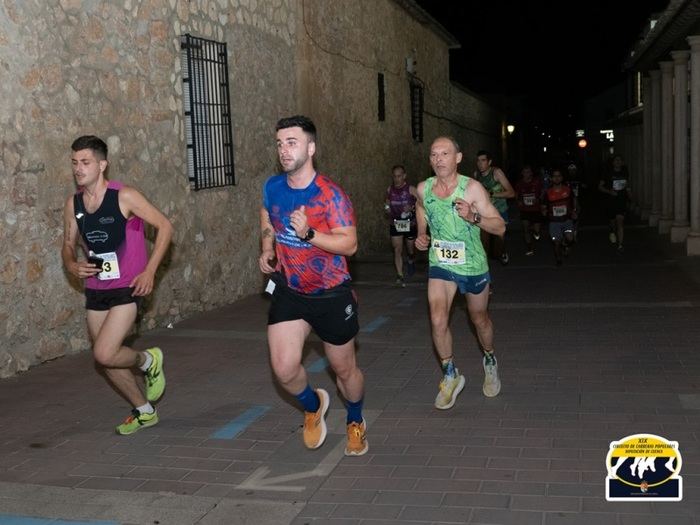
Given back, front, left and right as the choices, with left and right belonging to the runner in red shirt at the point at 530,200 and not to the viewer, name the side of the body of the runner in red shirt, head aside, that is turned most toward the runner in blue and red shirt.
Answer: front

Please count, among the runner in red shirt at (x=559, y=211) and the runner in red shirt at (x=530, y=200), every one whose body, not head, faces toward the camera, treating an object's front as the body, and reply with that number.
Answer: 2

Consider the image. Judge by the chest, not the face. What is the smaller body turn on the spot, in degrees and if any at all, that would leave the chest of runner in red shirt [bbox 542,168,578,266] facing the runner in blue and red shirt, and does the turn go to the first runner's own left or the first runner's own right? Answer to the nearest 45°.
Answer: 0° — they already face them

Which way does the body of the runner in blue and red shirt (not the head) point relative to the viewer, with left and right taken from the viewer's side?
facing the viewer and to the left of the viewer

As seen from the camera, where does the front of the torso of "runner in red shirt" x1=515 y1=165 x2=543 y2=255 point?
toward the camera

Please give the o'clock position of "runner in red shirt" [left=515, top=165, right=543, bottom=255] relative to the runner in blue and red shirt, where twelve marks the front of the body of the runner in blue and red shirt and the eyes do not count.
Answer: The runner in red shirt is roughly at 5 o'clock from the runner in blue and red shirt.

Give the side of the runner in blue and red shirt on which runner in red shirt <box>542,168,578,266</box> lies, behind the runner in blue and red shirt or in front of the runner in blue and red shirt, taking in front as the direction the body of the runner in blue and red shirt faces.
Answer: behind

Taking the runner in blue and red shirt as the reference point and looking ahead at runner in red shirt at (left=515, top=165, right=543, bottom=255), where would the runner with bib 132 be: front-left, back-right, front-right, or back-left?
front-right

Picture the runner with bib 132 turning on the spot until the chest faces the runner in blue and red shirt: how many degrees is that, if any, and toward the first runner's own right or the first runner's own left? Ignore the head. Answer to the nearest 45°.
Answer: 0° — they already face them

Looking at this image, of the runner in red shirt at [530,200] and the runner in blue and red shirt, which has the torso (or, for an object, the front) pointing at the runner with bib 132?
the runner in red shirt

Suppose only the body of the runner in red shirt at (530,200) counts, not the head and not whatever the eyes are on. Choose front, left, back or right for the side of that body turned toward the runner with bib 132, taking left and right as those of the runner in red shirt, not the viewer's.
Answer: front

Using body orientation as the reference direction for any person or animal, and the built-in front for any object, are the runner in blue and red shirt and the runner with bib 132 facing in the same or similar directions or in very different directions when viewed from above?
same or similar directions

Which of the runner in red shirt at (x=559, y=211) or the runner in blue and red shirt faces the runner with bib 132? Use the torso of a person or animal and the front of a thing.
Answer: the runner in red shirt

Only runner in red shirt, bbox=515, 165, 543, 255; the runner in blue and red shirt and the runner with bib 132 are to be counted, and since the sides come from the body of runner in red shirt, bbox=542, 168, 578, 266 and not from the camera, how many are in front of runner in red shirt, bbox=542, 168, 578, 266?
2

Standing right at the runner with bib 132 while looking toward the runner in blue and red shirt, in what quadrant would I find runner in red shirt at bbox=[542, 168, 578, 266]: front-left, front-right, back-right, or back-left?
back-right

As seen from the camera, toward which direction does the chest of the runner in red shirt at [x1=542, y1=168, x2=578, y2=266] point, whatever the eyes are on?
toward the camera
